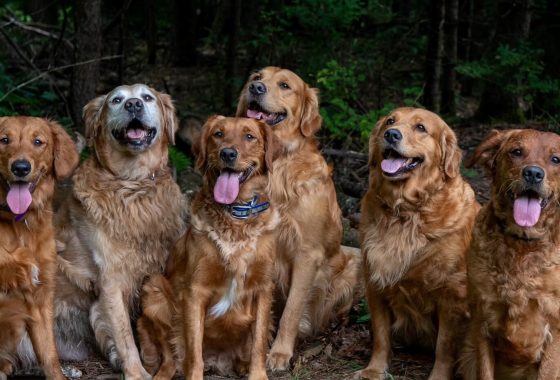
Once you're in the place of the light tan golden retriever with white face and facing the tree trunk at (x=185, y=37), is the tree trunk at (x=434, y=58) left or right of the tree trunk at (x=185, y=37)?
right

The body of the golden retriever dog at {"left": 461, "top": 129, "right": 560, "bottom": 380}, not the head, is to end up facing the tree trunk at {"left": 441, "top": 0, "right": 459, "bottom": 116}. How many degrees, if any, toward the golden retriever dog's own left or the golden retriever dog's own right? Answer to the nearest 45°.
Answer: approximately 180°

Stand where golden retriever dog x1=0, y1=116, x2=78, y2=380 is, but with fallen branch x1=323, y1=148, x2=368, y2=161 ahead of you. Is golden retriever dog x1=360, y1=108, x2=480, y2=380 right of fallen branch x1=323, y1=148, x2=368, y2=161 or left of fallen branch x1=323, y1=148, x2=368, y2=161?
right

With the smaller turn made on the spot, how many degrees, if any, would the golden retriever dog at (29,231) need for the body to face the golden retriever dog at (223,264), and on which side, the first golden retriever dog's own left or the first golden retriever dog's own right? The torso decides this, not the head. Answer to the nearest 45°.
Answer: approximately 90° to the first golden retriever dog's own left

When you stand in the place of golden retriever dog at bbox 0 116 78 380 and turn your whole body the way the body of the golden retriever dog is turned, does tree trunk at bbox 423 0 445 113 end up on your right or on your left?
on your left

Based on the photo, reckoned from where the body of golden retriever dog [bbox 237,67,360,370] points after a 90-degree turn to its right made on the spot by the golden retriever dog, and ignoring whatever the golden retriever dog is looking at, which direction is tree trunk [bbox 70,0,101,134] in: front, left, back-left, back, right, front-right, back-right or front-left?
front

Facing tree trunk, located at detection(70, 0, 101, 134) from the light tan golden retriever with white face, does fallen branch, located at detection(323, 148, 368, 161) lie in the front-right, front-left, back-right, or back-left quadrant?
front-right

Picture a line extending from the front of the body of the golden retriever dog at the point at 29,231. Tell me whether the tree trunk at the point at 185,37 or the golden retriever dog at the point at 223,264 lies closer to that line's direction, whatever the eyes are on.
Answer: the golden retriever dog

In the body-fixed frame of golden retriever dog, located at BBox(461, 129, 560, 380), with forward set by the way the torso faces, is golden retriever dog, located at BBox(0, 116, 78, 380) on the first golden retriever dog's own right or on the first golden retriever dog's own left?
on the first golden retriever dog's own right

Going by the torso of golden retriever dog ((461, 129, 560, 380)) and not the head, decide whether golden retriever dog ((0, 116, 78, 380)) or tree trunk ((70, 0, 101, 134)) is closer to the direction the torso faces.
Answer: the golden retriever dog

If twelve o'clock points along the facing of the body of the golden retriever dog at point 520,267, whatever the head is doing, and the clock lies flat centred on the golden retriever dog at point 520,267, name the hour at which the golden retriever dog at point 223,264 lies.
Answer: the golden retriever dog at point 223,264 is roughly at 3 o'clock from the golden retriever dog at point 520,267.

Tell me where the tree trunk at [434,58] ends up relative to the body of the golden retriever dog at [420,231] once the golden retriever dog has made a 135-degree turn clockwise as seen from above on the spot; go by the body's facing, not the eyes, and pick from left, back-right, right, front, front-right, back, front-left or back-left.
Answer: front

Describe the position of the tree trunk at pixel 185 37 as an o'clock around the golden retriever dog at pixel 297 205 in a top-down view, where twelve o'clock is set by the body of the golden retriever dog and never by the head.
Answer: The tree trunk is roughly at 4 o'clock from the golden retriever dog.

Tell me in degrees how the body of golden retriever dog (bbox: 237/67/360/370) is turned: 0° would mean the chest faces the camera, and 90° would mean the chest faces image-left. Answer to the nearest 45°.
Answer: approximately 45°

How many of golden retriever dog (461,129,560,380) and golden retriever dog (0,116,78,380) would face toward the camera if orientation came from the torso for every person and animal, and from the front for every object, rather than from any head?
2

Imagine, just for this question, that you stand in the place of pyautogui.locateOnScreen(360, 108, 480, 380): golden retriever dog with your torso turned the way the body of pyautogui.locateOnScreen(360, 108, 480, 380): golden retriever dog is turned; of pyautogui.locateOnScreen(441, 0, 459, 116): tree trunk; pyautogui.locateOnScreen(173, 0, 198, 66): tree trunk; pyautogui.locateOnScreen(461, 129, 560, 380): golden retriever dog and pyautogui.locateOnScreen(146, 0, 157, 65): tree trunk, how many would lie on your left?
1

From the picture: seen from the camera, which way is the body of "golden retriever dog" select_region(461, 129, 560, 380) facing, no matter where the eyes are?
toward the camera

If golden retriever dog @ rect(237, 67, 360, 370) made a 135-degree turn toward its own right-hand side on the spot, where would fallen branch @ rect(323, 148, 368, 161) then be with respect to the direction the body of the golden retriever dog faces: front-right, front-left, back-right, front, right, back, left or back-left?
front
